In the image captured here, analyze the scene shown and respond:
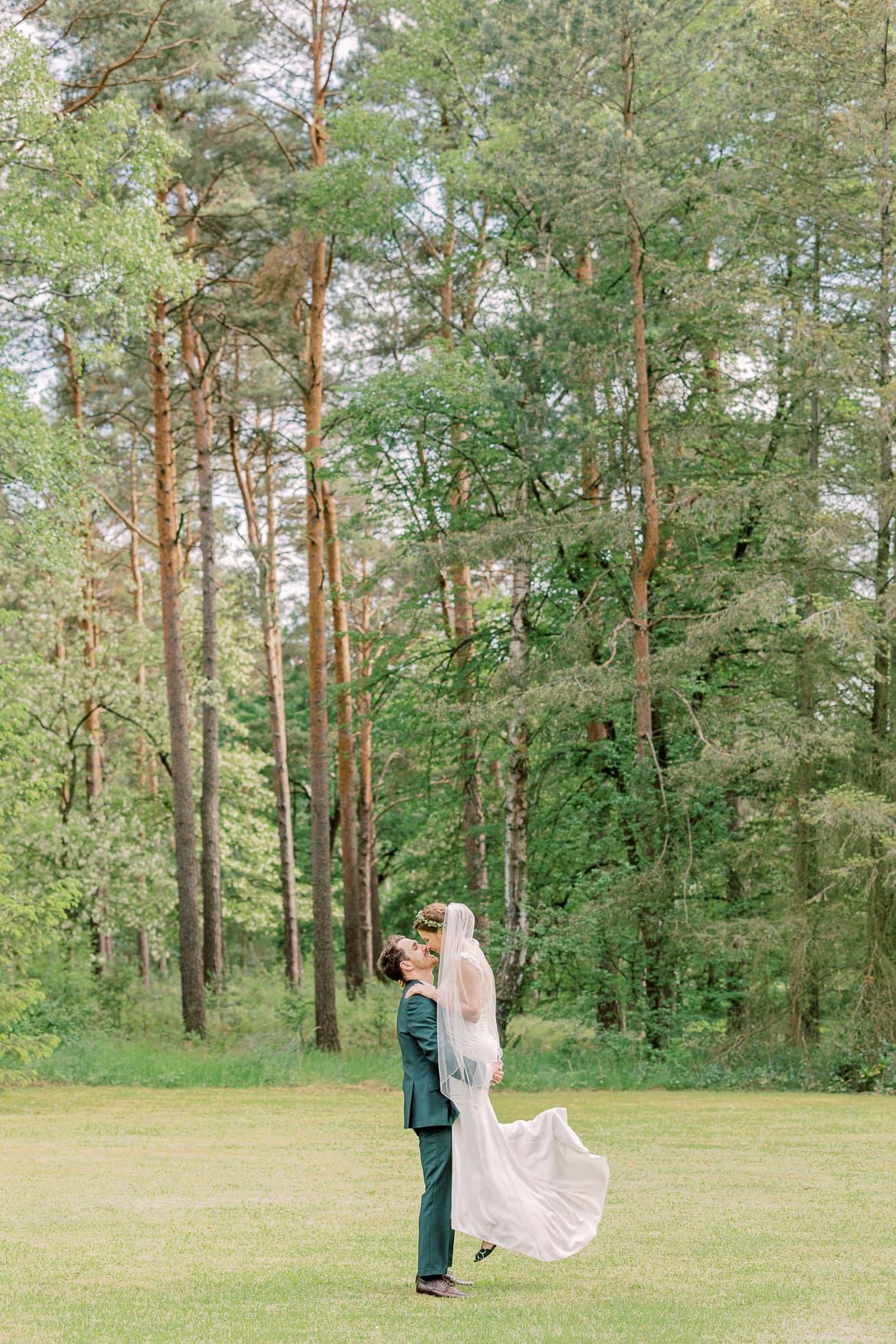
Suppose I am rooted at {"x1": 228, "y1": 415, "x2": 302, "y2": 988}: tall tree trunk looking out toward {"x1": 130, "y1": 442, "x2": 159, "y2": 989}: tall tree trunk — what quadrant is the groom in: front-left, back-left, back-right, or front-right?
back-left

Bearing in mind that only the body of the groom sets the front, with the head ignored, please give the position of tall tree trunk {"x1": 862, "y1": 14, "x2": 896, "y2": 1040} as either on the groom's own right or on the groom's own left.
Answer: on the groom's own left

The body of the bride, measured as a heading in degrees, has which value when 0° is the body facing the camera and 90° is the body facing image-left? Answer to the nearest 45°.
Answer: approximately 90°

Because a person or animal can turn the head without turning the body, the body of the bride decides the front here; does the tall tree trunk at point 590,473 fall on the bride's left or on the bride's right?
on the bride's right

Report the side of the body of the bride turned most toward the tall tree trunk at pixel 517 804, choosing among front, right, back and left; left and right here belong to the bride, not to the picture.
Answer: right

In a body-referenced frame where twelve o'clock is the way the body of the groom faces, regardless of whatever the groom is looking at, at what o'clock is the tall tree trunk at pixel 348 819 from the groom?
The tall tree trunk is roughly at 9 o'clock from the groom.

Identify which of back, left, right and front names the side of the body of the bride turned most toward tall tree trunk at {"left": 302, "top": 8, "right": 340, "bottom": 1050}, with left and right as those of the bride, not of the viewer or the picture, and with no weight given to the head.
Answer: right

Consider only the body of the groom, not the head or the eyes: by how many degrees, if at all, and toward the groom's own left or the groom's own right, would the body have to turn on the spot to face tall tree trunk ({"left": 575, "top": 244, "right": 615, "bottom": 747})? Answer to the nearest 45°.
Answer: approximately 90° to the groom's own left

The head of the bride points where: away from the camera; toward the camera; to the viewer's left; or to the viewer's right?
to the viewer's left

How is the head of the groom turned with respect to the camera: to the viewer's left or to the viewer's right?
to the viewer's right

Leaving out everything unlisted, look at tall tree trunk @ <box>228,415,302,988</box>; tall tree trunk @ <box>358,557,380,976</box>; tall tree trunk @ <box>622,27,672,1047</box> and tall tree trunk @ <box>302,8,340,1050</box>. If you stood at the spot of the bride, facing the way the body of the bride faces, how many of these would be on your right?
4

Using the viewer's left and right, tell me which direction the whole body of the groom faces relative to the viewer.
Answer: facing to the right of the viewer
